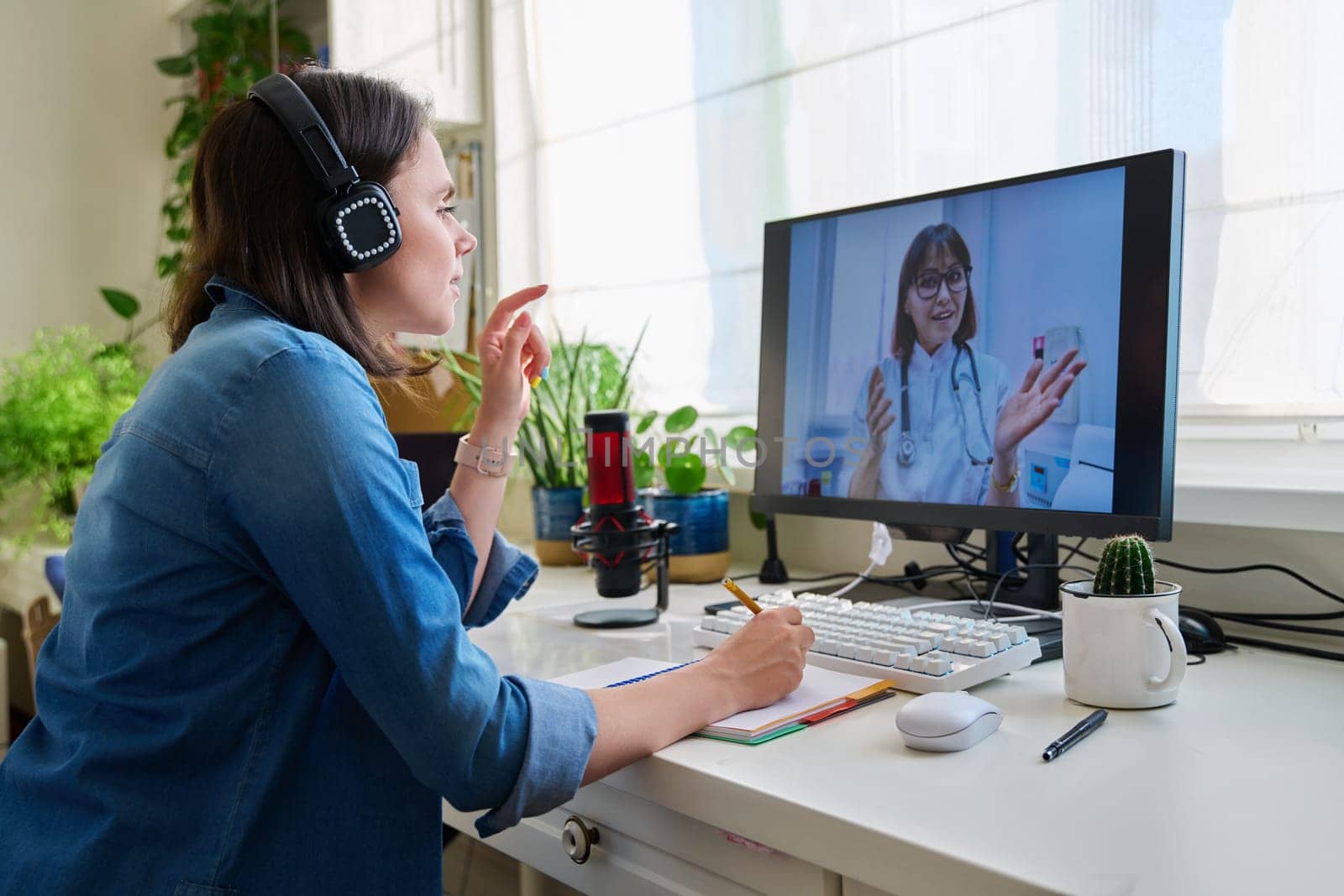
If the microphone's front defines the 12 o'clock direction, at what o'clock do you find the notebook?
The notebook is roughly at 10 o'clock from the microphone.

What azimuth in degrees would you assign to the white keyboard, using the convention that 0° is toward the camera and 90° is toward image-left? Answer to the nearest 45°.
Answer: approximately 45°

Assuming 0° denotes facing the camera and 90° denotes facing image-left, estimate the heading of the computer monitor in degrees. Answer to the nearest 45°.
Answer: approximately 45°

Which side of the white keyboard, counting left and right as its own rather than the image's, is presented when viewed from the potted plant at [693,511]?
right
